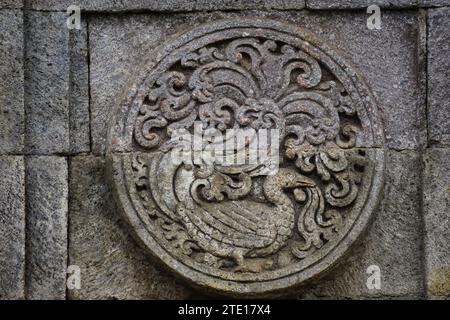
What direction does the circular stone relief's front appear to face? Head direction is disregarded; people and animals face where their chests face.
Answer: toward the camera
